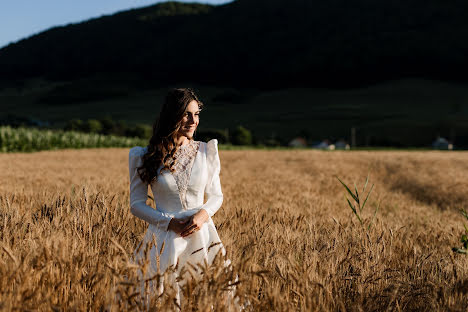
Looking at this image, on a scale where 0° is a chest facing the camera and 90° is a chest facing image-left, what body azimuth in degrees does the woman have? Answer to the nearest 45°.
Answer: approximately 315°

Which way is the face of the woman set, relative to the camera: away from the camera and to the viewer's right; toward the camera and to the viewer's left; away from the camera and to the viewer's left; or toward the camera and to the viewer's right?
toward the camera and to the viewer's right
